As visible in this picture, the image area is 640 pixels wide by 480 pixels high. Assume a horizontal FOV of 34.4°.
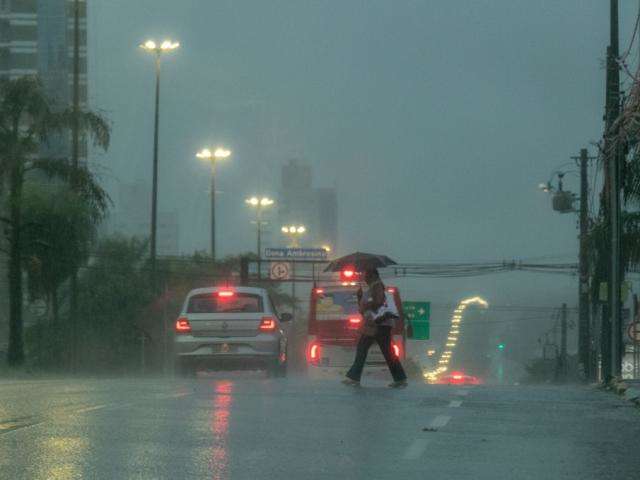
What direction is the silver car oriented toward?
away from the camera

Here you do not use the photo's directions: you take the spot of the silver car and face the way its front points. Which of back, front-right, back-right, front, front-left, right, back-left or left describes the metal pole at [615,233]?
right

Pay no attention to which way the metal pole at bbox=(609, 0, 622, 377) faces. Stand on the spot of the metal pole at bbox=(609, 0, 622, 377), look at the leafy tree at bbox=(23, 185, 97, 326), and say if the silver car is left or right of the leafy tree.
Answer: left

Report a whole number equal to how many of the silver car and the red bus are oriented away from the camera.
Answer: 2

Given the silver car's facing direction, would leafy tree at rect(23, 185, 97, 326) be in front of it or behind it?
in front

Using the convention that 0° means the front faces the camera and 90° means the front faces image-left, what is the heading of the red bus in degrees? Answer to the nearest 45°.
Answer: approximately 180°

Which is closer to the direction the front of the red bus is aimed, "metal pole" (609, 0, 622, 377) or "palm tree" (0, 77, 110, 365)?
the palm tree

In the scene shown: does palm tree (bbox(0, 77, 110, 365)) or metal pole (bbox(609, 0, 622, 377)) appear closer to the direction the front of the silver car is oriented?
the palm tree

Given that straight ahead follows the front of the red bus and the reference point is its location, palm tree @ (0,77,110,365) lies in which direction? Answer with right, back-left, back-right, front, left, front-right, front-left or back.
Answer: front-left

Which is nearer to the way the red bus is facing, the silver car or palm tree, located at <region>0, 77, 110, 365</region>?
the palm tree
